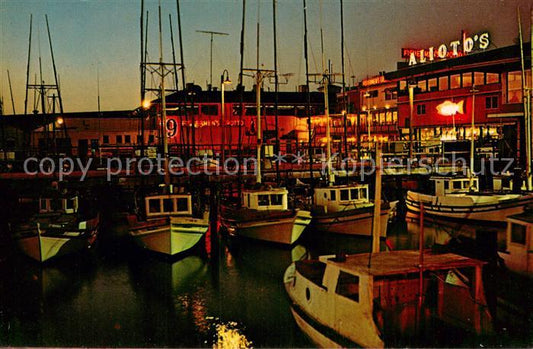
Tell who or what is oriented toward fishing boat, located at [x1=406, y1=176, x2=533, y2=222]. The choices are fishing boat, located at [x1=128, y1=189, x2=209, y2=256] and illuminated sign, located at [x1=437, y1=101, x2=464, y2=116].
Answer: the illuminated sign

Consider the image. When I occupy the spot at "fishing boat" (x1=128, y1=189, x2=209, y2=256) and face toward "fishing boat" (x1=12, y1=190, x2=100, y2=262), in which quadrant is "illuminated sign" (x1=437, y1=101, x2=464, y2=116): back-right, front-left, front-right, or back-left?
back-right

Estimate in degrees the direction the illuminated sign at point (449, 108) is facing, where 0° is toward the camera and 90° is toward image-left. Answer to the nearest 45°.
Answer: approximately 0°

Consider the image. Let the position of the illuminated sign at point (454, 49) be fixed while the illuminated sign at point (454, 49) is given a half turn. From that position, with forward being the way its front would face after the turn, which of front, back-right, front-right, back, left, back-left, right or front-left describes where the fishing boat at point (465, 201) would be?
back-right
